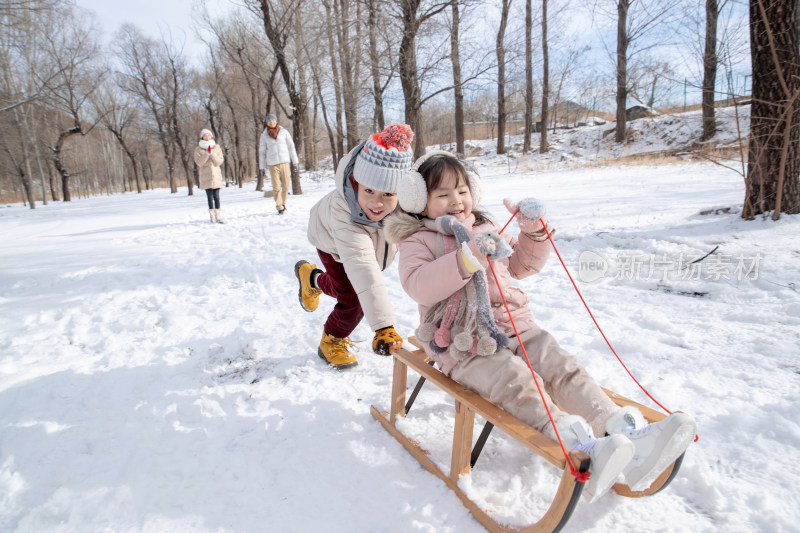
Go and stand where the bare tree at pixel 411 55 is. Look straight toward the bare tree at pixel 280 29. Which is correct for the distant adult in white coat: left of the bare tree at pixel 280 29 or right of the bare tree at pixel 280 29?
left

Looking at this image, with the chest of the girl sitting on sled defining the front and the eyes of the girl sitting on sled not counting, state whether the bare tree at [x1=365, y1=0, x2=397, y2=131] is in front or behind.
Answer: behind

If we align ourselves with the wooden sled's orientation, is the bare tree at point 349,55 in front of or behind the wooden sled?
behind

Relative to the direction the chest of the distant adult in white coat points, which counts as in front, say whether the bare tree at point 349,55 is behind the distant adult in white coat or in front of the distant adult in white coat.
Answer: behind

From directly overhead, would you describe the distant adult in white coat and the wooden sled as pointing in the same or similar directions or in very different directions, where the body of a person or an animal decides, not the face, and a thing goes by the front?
same or similar directions

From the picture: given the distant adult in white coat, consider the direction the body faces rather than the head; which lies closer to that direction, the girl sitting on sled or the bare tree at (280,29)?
the girl sitting on sled

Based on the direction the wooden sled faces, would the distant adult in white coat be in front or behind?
behind

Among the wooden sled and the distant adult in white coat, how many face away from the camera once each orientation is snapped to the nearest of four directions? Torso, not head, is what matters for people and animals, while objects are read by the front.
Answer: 0

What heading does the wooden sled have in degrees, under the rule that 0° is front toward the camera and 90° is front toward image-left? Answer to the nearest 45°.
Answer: approximately 315°

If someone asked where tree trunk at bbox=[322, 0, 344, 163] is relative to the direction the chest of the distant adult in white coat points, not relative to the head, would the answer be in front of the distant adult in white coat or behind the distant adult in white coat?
behind

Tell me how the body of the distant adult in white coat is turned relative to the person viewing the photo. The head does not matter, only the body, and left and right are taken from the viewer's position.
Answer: facing the viewer

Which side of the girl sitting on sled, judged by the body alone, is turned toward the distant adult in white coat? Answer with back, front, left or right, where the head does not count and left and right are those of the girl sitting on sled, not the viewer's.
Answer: back

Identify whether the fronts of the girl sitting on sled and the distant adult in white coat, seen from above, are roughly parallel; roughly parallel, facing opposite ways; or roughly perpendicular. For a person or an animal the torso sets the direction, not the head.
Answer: roughly parallel

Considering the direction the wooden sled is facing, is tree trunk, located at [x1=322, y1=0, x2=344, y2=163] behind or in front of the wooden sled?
behind

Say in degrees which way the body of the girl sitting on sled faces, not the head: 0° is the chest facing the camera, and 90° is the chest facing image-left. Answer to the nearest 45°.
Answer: approximately 315°
